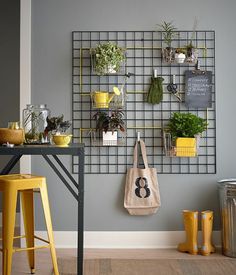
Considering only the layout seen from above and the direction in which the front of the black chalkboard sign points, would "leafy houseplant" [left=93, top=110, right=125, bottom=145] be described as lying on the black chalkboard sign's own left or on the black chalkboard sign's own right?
on the black chalkboard sign's own right

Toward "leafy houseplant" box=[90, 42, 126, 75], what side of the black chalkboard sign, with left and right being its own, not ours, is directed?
right

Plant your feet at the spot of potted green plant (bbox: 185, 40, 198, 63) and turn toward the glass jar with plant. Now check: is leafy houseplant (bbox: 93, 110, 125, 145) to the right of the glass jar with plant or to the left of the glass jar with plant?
right

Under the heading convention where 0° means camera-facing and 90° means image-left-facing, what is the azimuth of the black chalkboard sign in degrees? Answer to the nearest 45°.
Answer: approximately 0°

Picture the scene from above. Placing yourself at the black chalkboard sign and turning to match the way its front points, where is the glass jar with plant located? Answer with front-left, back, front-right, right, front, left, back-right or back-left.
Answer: front-right

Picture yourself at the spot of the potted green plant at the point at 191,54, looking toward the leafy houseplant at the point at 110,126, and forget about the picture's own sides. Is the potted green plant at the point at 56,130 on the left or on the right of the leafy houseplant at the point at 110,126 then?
left

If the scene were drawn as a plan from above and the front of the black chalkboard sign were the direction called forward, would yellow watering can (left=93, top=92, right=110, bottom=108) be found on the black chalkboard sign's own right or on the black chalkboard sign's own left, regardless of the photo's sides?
on the black chalkboard sign's own right

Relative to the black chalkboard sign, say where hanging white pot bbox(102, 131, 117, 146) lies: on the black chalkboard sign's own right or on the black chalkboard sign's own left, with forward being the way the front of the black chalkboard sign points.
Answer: on the black chalkboard sign's own right
